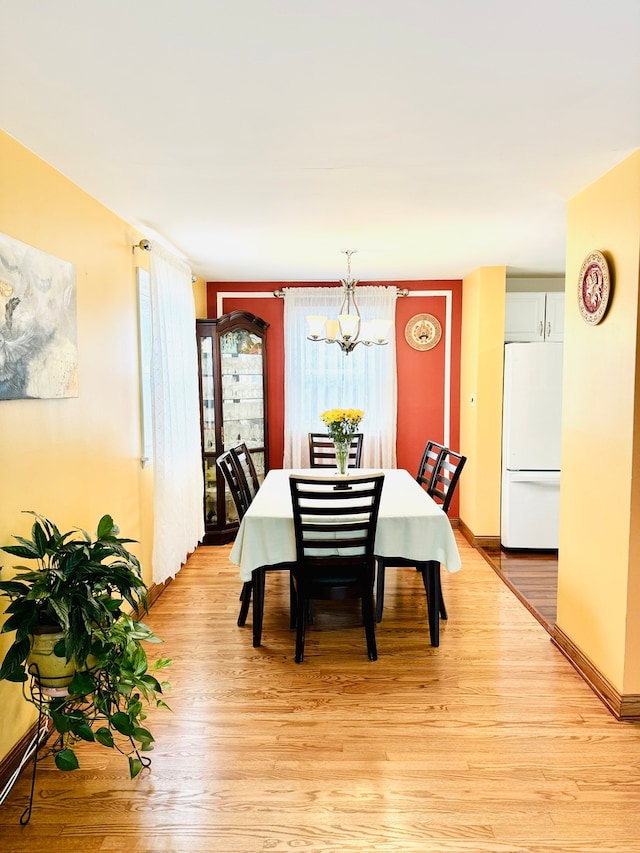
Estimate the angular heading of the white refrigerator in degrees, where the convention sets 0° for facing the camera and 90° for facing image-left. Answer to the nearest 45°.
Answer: approximately 0°

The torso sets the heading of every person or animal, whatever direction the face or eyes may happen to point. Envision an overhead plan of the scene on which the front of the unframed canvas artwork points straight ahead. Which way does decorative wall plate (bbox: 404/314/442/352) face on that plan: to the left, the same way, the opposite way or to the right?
to the right

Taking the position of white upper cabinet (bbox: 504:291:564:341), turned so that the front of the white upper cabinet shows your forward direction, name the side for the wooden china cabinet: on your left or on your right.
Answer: on your right

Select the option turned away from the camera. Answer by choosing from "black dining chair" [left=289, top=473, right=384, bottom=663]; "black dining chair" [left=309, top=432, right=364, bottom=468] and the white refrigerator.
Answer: "black dining chair" [left=289, top=473, right=384, bottom=663]

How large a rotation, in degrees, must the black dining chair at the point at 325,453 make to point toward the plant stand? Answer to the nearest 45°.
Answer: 0° — it already faces it

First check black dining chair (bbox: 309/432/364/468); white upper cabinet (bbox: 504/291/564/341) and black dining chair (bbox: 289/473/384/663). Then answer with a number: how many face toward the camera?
2

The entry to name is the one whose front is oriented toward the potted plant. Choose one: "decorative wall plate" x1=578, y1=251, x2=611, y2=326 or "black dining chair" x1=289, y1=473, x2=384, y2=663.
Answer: the decorative wall plate

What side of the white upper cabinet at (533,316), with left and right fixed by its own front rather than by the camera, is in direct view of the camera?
front

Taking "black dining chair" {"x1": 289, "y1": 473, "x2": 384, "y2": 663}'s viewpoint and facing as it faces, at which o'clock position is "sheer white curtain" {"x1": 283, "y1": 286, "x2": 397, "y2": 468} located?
The sheer white curtain is roughly at 12 o'clock from the black dining chair.

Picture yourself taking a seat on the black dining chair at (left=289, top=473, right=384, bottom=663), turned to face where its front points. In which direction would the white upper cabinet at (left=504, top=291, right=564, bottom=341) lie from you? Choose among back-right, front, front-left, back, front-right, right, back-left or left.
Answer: front-right

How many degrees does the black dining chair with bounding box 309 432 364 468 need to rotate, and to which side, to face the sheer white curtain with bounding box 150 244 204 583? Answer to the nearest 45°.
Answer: approximately 45° to its right

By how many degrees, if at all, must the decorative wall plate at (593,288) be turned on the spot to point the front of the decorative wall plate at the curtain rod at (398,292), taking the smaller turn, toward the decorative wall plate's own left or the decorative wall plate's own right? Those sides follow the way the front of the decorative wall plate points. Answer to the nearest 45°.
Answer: approximately 90° to the decorative wall plate's own right

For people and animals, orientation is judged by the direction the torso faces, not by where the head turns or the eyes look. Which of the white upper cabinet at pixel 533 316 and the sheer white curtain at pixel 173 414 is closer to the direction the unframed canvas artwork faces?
the white upper cabinet

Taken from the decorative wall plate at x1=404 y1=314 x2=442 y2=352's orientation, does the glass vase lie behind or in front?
in front

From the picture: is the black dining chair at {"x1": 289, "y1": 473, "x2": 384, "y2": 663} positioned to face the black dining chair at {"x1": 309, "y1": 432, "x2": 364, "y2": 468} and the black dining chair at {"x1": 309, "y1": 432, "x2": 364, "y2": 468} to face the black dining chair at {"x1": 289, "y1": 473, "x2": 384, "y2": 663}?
yes

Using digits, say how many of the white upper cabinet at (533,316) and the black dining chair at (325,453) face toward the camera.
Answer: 2

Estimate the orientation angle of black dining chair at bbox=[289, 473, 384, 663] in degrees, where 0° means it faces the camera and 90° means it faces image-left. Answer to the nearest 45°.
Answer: approximately 180°

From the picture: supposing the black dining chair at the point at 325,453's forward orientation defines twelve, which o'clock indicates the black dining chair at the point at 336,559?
the black dining chair at the point at 336,559 is roughly at 12 o'clock from the black dining chair at the point at 325,453.

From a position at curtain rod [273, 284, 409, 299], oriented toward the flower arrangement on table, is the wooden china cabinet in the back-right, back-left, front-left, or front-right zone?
front-right
